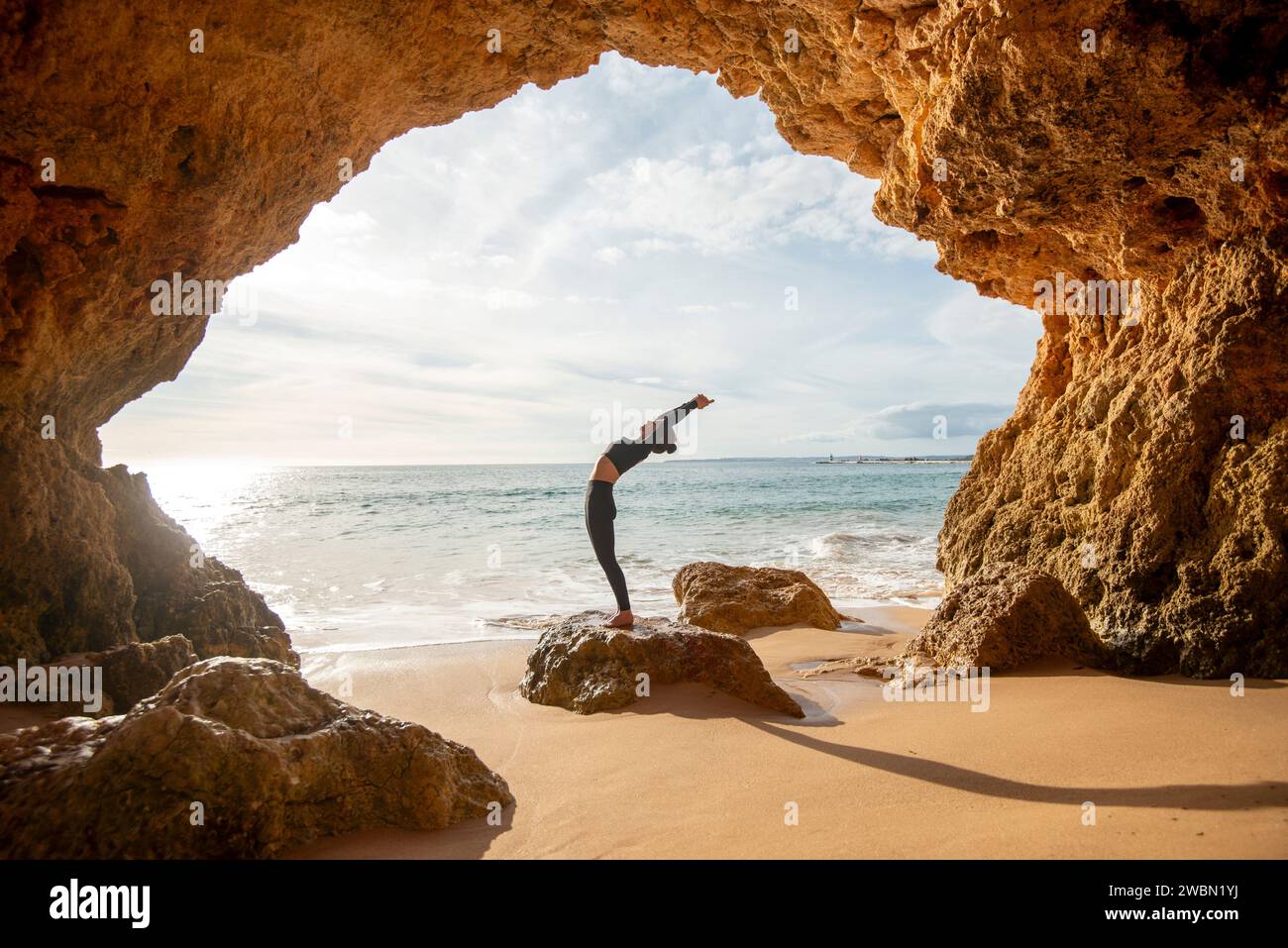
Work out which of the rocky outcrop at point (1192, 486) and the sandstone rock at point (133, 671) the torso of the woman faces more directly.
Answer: the sandstone rock

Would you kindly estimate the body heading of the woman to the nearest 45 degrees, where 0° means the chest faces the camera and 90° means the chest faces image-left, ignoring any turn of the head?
approximately 90°

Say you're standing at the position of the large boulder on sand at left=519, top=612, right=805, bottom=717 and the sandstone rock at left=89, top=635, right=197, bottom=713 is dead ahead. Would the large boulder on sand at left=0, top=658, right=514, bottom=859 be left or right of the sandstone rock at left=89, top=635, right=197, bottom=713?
left

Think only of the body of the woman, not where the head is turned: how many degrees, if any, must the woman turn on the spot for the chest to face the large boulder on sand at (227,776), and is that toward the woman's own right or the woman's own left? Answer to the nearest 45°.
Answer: approximately 90° to the woman's own left

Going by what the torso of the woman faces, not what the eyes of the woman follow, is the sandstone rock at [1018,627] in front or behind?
behind

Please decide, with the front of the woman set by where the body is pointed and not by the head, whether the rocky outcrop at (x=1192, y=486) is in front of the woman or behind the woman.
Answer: behind
